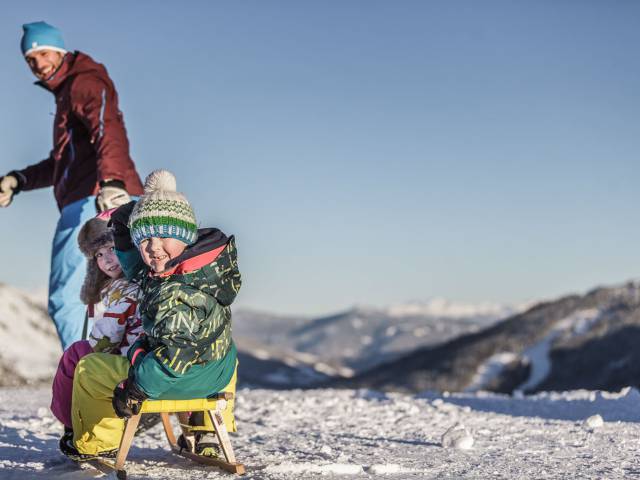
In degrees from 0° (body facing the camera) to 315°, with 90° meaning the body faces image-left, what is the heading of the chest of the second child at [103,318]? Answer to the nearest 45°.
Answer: approximately 45°

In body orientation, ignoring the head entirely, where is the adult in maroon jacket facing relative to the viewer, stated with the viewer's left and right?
facing the viewer and to the left of the viewer

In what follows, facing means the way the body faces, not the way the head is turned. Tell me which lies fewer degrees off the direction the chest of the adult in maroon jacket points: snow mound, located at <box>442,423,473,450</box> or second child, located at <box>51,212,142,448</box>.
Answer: the second child

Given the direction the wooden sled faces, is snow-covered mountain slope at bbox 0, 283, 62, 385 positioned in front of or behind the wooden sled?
in front

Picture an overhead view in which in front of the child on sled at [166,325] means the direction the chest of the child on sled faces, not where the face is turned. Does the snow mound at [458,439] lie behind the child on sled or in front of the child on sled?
behind

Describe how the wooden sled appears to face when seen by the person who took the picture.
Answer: facing away from the viewer and to the left of the viewer

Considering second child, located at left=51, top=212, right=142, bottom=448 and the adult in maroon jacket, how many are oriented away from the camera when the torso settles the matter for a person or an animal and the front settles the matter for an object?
0

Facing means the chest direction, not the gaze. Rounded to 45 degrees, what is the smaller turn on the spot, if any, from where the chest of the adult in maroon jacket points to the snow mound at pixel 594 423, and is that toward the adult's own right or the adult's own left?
approximately 135° to the adult's own left

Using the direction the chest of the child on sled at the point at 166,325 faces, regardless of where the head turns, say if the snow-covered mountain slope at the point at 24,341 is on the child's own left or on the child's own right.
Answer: on the child's own right

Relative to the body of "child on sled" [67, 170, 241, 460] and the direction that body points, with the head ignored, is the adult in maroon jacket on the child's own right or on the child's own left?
on the child's own right

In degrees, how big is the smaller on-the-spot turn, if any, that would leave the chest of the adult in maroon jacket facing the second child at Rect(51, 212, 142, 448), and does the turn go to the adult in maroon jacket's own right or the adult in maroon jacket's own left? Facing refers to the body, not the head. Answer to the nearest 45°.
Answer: approximately 45° to the adult in maroon jacket's own left

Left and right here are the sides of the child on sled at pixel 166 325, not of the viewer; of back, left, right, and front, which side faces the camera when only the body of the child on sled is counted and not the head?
left

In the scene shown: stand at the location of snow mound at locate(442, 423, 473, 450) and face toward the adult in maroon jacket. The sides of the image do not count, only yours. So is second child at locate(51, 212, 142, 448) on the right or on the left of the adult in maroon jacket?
left
